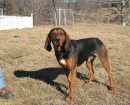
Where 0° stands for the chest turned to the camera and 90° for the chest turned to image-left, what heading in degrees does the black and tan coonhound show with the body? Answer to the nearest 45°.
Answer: approximately 45°
